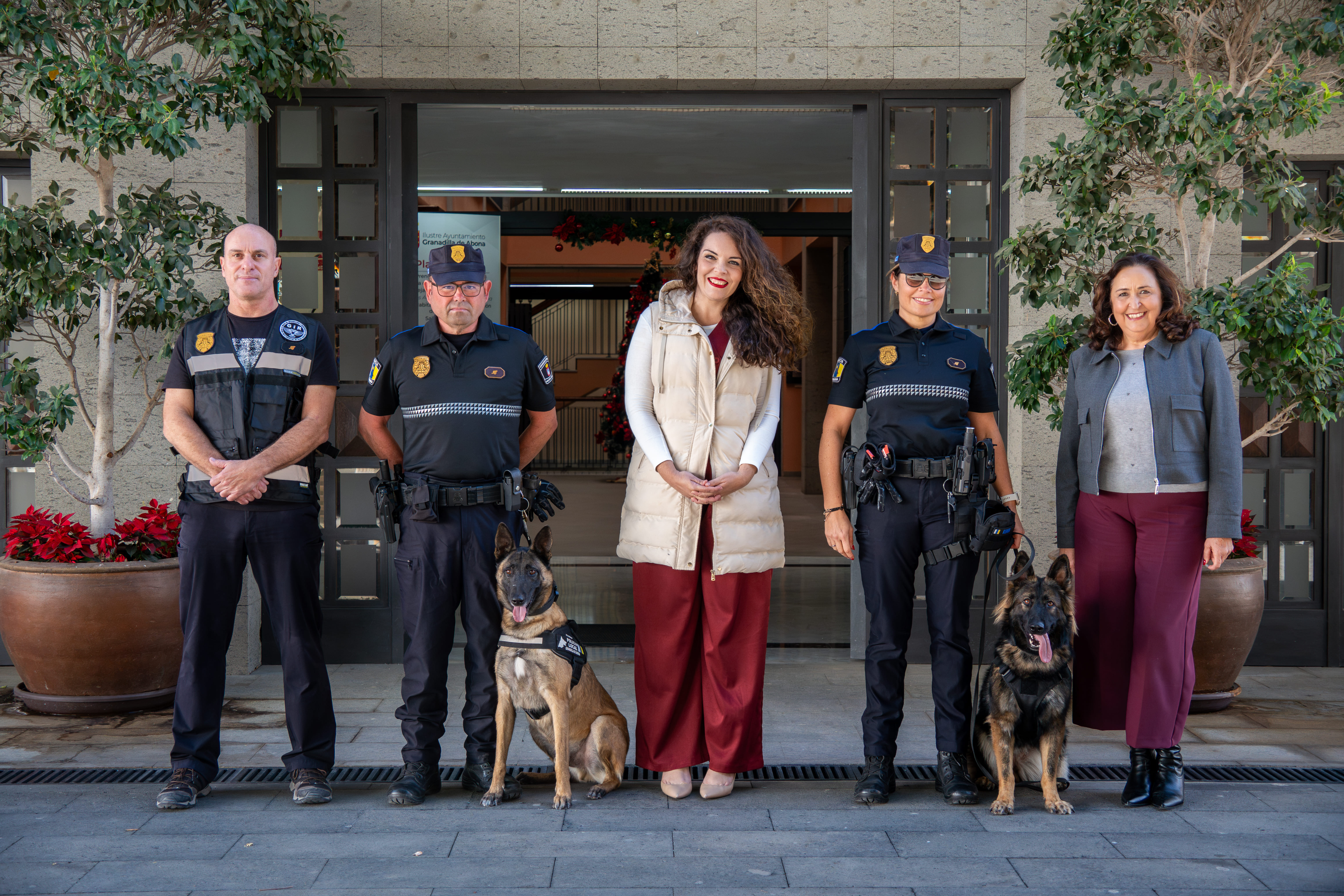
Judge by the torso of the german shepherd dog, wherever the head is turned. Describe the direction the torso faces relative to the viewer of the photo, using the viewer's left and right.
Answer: facing the viewer

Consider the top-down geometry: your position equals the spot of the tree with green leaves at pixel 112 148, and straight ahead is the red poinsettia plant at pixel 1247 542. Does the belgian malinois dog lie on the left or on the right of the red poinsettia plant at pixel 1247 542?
right

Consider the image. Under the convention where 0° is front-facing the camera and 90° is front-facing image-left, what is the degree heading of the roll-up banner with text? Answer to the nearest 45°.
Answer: approximately 0°

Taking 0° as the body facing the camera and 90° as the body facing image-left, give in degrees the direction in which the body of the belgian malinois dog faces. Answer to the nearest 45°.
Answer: approximately 45°

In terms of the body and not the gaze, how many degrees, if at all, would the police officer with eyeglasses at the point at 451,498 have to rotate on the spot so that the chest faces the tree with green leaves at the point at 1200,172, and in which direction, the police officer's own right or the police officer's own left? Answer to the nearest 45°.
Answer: approximately 90° to the police officer's own left

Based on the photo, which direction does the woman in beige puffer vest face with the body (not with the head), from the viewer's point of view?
toward the camera

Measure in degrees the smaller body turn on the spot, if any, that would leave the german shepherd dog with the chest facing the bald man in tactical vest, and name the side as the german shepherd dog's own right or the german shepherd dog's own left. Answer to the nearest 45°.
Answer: approximately 90° to the german shepherd dog's own right

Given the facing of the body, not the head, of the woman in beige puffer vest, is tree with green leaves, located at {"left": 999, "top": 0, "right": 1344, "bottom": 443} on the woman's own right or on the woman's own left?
on the woman's own left

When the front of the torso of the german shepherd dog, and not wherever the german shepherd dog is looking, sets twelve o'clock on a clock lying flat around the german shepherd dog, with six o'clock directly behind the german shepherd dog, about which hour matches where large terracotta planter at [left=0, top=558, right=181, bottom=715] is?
The large terracotta planter is roughly at 3 o'clock from the german shepherd dog.

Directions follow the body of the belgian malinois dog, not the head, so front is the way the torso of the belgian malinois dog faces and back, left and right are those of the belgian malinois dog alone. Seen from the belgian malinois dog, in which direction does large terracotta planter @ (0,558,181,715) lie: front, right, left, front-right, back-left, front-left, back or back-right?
right

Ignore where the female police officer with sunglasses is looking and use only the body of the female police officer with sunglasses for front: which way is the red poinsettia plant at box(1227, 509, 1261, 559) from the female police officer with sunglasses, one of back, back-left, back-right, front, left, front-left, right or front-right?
back-left

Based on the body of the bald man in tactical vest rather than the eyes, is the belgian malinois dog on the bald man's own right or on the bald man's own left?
on the bald man's own left

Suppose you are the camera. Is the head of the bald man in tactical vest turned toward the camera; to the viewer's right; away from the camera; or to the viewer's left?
toward the camera

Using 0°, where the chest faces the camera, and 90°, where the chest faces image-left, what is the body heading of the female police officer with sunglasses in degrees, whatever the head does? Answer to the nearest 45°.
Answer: approximately 0°

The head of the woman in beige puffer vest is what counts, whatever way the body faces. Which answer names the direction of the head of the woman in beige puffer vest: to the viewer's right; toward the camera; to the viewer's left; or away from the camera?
toward the camera

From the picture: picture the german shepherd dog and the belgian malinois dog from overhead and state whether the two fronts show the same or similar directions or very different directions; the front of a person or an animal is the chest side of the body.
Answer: same or similar directions

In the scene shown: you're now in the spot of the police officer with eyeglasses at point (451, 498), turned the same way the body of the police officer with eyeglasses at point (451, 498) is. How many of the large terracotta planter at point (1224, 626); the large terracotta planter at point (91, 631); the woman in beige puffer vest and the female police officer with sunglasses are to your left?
3

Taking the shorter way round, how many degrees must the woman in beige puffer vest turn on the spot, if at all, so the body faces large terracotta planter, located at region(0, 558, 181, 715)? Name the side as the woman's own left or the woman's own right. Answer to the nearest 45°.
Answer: approximately 90° to the woman's own right

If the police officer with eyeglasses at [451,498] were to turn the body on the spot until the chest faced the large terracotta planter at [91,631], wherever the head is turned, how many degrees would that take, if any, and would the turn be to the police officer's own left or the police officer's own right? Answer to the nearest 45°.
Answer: approximately 135° to the police officer's own right
